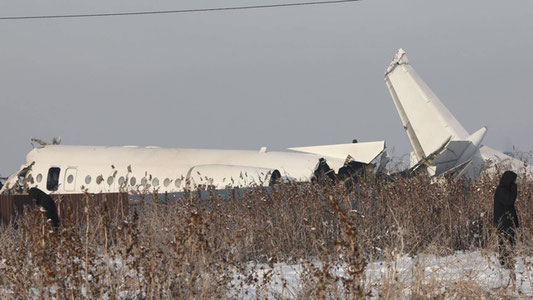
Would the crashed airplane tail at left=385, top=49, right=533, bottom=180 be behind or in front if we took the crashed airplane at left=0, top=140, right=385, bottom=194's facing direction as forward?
behind

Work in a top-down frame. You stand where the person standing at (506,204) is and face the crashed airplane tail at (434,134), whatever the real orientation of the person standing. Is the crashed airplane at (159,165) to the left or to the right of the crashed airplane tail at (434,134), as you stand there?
left

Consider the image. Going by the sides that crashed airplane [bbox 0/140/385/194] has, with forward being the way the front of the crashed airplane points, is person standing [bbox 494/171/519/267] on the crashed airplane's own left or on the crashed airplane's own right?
on the crashed airplane's own left

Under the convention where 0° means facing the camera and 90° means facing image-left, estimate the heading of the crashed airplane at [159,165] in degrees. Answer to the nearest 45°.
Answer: approximately 90°
